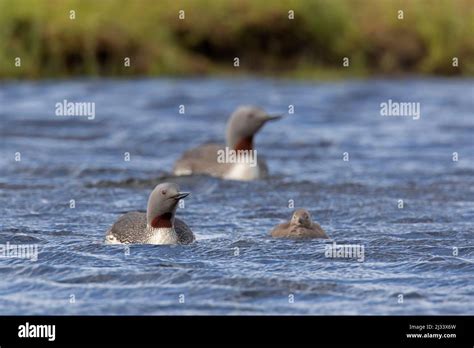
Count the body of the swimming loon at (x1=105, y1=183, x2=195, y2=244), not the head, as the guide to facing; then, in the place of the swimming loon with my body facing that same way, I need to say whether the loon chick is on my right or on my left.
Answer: on my left

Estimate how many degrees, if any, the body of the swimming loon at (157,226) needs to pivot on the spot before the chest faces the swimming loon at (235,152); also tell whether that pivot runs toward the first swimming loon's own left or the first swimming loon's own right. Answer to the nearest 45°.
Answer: approximately 135° to the first swimming loon's own left

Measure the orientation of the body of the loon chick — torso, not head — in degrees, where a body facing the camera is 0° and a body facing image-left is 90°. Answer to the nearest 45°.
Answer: approximately 0°

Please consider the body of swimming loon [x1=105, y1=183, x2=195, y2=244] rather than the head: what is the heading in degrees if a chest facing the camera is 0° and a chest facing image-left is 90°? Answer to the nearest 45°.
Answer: approximately 315°

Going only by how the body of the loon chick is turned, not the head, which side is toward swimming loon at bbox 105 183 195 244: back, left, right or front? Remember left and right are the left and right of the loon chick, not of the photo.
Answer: right
